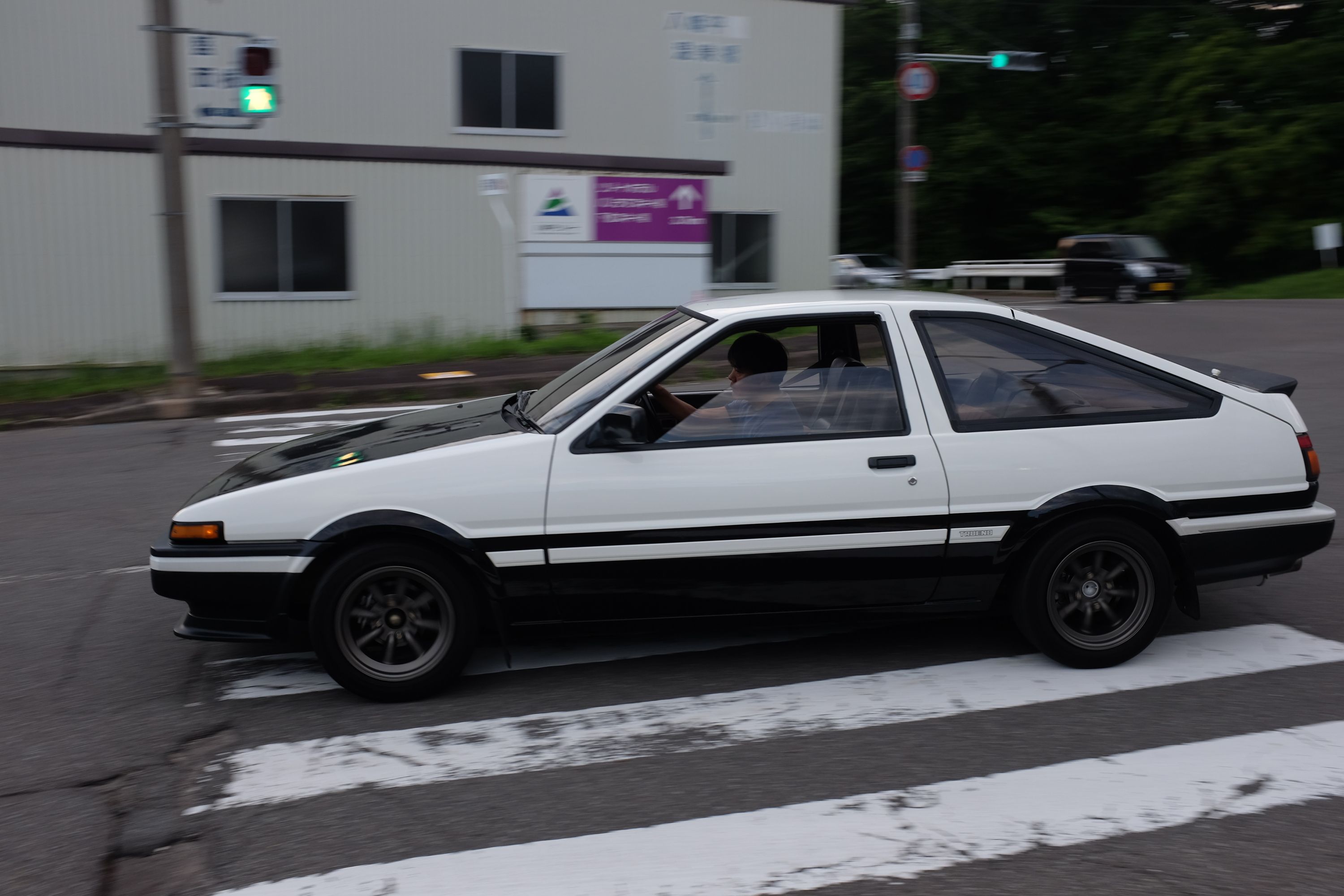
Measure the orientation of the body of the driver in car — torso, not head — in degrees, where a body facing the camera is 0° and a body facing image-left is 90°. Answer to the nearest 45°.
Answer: approximately 90°

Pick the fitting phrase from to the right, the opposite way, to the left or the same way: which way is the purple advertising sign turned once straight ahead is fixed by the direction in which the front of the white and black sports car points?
to the left

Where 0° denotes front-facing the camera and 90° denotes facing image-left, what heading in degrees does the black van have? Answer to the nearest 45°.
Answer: approximately 315°

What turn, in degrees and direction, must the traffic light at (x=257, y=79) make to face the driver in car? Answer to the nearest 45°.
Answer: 0° — it already faces them

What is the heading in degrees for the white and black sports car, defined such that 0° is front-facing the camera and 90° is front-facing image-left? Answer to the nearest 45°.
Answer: approximately 90°

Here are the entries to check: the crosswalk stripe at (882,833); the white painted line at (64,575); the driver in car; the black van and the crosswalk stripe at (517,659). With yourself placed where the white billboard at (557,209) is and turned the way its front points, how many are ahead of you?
4

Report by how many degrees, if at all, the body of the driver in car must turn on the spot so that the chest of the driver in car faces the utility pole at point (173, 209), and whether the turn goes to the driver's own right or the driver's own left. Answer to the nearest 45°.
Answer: approximately 45° to the driver's own right

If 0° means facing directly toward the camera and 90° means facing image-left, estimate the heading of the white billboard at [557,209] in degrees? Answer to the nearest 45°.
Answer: approximately 0°

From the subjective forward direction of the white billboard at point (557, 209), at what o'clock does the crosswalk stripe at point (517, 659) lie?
The crosswalk stripe is roughly at 12 o'clock from the white billboard.

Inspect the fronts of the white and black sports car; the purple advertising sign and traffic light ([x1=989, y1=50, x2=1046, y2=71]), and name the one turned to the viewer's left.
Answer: the white and black sports car

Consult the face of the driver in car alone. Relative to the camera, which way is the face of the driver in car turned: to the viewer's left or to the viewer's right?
to the viewer's left

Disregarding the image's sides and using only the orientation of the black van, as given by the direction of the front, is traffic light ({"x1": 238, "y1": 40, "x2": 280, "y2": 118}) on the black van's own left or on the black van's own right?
on the black van's own right

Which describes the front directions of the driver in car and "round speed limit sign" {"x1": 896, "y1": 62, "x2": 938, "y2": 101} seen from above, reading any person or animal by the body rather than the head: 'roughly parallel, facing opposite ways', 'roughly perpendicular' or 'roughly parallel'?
roughly perpendicular

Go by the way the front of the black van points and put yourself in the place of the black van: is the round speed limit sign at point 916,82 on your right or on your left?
on your right

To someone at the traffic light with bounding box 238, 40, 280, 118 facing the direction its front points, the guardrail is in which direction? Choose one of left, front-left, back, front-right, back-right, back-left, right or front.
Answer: back-left
